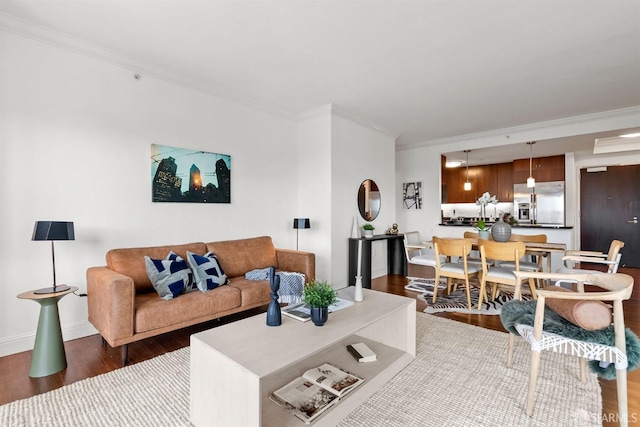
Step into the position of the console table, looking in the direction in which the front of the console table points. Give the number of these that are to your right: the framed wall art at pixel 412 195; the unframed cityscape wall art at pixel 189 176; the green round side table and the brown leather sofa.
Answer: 3

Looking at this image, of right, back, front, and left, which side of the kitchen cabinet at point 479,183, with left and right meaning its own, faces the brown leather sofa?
front

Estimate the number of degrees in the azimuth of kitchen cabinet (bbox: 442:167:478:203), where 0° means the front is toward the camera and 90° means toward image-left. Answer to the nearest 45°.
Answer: approximately 0°

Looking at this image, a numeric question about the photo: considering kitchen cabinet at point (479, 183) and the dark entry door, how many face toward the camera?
2

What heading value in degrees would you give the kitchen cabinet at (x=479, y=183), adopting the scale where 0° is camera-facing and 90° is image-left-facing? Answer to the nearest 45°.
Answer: approximately 0°

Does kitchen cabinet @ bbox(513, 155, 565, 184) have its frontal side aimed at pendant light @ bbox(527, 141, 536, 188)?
yes

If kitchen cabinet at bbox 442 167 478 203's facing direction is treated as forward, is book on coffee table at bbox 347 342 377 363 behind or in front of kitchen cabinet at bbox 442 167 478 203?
in front

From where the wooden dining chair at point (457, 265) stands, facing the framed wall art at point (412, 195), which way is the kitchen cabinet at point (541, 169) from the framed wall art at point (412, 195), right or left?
right

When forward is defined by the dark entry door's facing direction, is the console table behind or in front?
in front

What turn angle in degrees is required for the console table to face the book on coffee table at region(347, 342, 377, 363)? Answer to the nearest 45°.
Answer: approximately 45° to its right

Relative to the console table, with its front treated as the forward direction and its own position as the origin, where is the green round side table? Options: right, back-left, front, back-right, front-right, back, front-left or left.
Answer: right

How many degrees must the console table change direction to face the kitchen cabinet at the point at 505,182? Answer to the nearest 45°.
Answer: approximately 90° to its left

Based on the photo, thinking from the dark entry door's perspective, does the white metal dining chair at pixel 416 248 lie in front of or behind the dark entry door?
in front

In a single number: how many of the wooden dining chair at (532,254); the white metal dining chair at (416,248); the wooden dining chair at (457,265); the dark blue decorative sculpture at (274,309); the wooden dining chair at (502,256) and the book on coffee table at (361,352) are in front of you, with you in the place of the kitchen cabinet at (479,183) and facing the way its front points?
6

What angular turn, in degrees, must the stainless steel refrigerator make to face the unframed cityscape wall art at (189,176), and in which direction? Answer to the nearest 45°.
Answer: approximately 45° to its right

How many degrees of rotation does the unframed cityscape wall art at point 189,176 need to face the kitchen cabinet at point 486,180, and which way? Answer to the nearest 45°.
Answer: approximately 45° to its left

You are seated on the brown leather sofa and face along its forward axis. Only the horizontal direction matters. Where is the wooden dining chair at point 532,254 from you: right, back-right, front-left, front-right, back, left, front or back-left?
front-left

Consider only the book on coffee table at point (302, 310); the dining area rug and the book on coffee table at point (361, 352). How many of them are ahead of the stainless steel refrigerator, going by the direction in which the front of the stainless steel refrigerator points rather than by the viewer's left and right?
3
